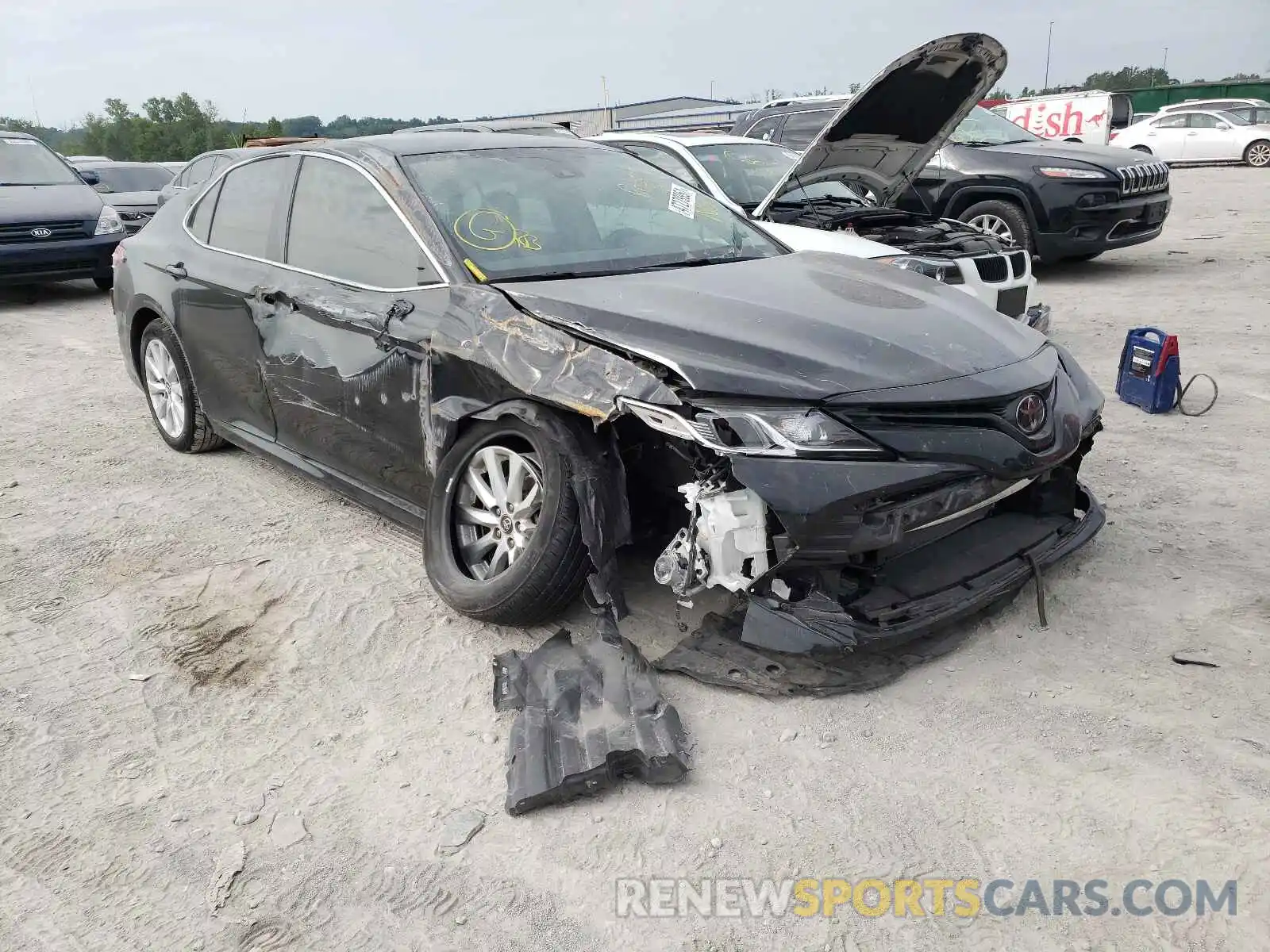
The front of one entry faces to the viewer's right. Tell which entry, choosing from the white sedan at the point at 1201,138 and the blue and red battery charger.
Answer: the white sedan

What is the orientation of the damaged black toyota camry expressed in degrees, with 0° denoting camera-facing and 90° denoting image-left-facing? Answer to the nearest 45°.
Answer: approximately 315°

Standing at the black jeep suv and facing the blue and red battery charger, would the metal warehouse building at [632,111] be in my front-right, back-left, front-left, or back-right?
back-right

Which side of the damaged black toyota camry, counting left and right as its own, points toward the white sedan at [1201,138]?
left

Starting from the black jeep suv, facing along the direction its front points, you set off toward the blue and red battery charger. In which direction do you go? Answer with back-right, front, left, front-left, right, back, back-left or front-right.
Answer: front-right

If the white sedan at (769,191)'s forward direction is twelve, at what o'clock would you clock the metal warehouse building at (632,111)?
The metal warehouse building is roughly at 7 o'clock from the white sedan.

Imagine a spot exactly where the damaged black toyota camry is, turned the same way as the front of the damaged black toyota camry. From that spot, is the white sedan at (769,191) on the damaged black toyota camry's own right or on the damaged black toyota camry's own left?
on the damaged black toyota camry's own left

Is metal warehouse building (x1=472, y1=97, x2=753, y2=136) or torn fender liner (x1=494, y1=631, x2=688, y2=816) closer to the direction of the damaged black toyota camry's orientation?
the torn fender liner

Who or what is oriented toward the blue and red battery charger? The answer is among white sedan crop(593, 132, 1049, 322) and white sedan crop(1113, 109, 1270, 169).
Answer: white sedan crop(593, 132, 1049, 322)

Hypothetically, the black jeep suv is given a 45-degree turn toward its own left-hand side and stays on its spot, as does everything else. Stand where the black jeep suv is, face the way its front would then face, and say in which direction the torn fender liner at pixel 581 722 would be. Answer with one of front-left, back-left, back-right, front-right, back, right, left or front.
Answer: right

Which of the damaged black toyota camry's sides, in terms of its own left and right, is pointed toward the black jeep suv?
left

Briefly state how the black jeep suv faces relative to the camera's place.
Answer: facing the viewer and to the right of the viewer

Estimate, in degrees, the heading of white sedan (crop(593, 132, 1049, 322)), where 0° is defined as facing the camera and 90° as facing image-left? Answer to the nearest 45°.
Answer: approximately 315°

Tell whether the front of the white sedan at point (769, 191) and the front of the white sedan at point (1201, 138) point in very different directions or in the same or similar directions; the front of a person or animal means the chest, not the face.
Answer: same or similar directions

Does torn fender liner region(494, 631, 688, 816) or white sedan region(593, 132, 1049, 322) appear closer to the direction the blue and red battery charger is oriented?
the torn fender liner

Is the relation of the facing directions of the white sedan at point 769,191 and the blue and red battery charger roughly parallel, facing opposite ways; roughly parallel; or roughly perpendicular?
roughly perpendicular

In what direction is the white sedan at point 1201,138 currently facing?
to the viewer's right

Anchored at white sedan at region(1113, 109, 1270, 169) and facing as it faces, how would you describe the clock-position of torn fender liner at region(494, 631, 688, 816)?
The torn fender liner is roughly at 3 o'clock from the white sedan.
